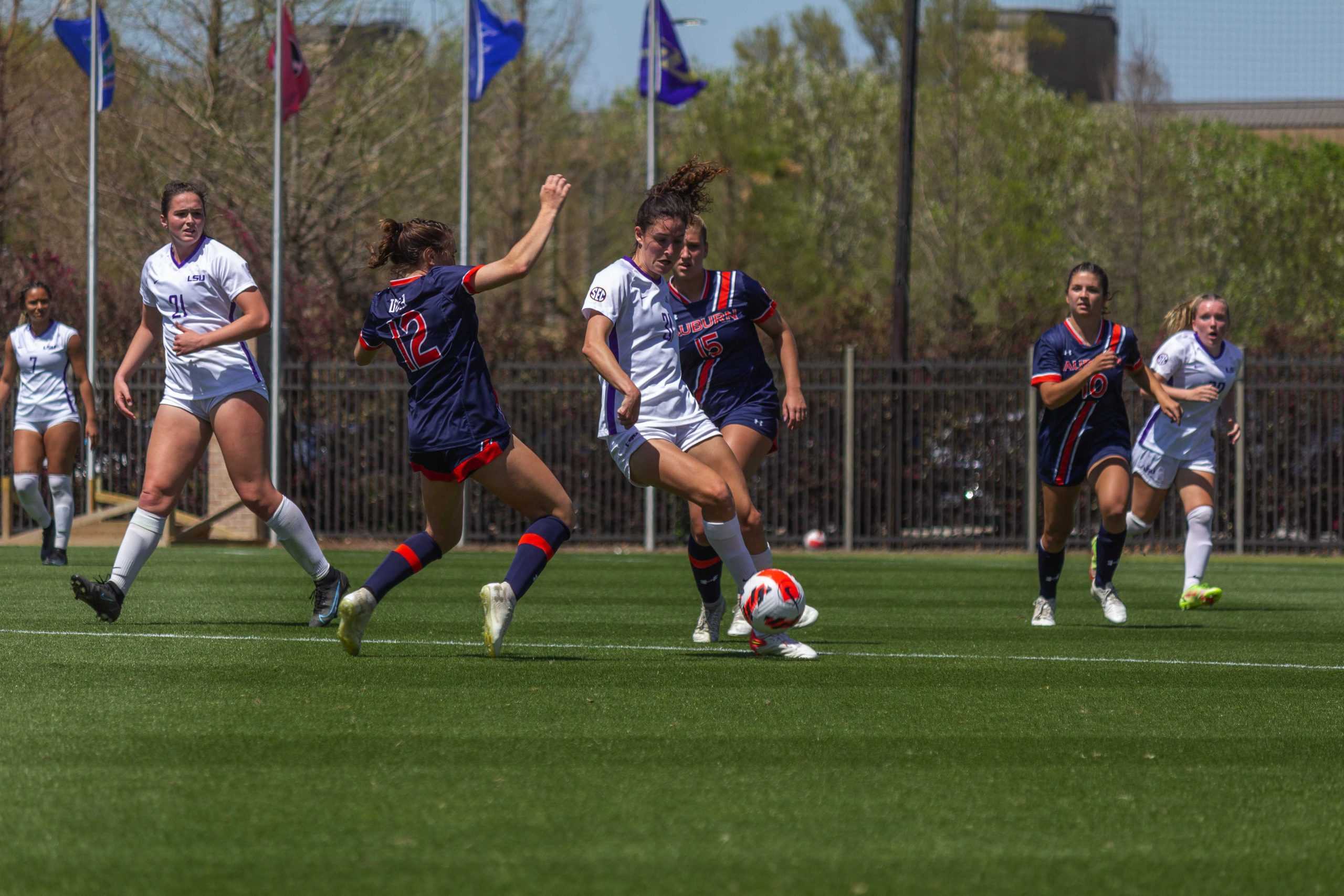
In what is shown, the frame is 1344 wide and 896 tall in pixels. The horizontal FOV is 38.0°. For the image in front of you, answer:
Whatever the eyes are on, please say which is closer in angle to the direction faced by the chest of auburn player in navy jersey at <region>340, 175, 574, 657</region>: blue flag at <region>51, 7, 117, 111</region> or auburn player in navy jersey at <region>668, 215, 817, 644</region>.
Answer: the auburn player in navy jersey

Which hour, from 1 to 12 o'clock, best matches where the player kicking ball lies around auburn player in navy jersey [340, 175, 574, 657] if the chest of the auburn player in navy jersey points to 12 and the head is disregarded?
The player kicking ball is roughly at 1 o'clock from the auburn player in navy jersey.

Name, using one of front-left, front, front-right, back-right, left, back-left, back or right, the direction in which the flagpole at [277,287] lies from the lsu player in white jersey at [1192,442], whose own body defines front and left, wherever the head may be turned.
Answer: back

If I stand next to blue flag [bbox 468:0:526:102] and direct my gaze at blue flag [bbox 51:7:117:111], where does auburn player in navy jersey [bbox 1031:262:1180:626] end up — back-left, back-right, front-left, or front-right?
back-left

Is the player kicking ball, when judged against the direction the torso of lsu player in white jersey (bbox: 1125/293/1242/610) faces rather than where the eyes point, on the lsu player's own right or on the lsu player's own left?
on the lsu player's own right

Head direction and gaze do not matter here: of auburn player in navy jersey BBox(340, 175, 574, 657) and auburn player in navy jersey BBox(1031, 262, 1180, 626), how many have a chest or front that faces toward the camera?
1

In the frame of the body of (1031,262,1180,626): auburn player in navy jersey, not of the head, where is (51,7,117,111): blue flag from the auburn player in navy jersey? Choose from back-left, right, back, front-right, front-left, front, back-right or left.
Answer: back-right

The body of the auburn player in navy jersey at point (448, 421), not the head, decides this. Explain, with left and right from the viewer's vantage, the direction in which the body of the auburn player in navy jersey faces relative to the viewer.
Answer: facing away from the viewer and to the right of the viewer

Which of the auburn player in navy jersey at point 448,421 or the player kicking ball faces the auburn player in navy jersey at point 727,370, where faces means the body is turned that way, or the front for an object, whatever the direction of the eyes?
the auburn player in navy jersey at point 448,421

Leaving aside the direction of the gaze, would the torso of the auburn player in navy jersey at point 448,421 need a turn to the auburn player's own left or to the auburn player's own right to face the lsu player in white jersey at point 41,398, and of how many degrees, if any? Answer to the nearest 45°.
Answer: approximately 90° to the auburn player's own left

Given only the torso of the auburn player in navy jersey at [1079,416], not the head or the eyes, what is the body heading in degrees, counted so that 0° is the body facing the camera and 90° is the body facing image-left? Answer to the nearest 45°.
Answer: approximately 0°

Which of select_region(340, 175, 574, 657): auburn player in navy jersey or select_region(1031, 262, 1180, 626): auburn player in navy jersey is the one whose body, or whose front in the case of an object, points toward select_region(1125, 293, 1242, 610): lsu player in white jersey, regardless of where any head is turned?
select_region(340, 175, 574, 657): auburn player in navy jersey
